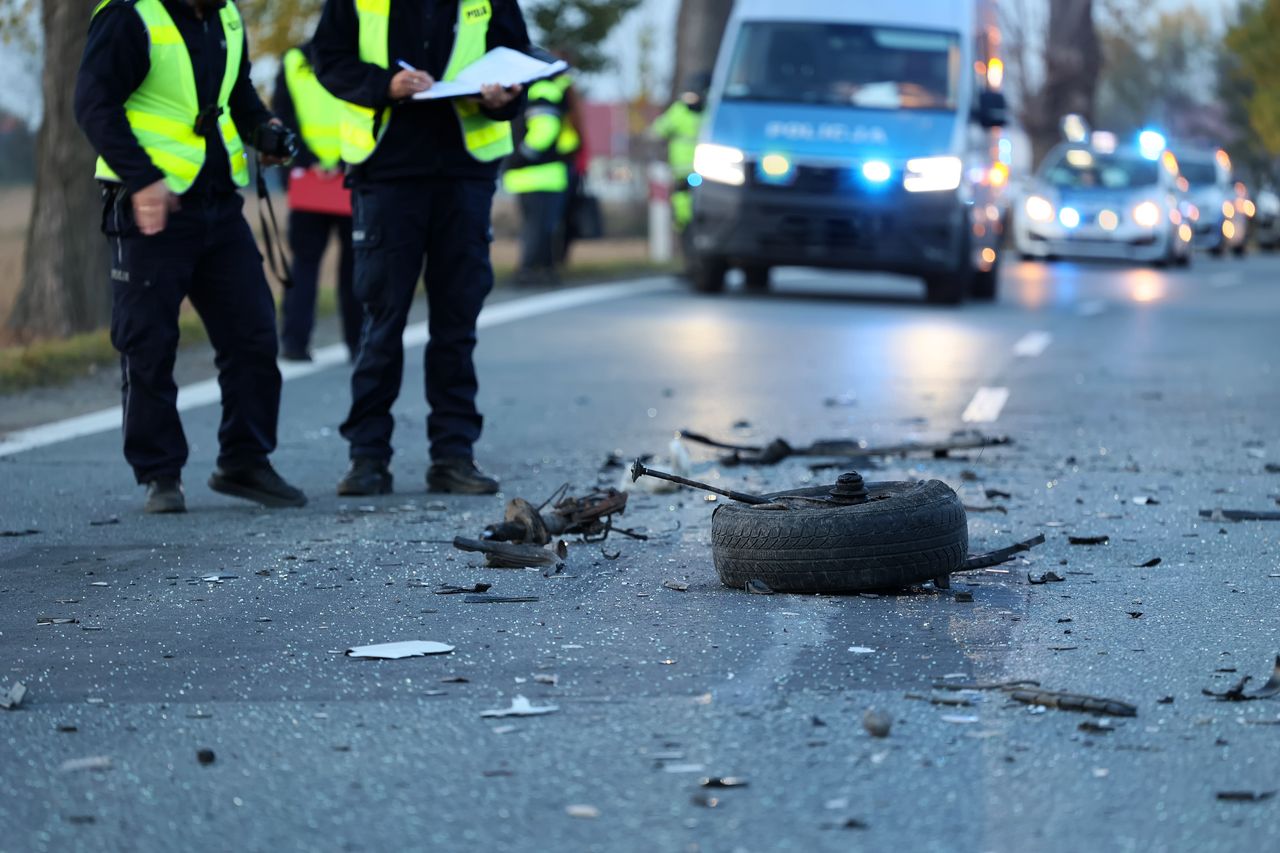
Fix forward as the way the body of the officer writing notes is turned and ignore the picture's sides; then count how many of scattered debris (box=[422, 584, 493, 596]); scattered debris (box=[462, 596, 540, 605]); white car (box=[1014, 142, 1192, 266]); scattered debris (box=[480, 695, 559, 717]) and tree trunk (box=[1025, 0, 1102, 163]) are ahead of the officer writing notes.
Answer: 3

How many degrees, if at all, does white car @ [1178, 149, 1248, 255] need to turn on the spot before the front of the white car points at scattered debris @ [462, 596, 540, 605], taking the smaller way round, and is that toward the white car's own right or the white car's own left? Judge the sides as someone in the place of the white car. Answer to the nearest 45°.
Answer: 0° — it already faces it

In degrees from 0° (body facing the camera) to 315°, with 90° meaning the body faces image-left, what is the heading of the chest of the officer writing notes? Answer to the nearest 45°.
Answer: approximately 0°

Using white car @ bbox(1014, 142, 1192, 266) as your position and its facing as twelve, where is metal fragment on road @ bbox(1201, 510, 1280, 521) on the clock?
The metal fragment on road is roughly at 12 o'clock from the white car.

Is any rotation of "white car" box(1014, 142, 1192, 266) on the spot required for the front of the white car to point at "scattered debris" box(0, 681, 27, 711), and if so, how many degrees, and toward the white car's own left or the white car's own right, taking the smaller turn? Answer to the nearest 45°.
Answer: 0° — it already faces it

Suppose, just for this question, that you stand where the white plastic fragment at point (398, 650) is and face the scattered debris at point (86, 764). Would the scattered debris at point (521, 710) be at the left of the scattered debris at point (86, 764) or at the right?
left

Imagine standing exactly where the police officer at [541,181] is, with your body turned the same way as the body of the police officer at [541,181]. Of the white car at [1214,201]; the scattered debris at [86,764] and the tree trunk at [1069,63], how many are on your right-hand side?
1

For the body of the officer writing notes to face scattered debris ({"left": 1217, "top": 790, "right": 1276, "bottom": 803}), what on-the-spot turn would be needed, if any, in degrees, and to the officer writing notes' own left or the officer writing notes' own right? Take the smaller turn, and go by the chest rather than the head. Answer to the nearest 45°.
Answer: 0° — they already face it
